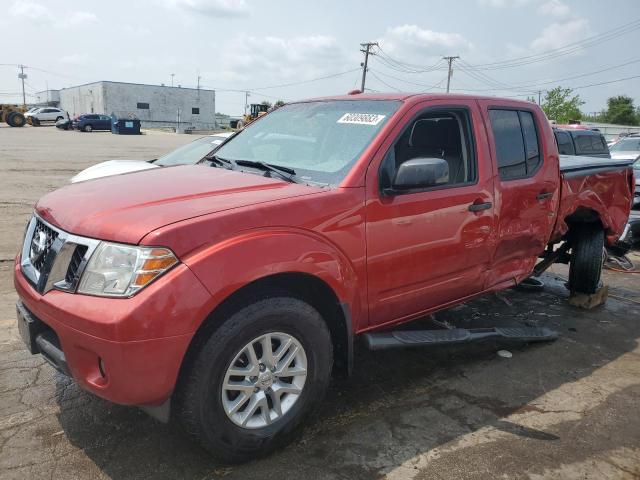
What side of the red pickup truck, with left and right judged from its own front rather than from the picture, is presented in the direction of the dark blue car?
right

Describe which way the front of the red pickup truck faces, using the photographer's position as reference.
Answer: facing the viewer and to the left of the viewer

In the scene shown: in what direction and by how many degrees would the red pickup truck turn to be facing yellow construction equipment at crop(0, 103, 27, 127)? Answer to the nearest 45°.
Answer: approximately 90° to its right
